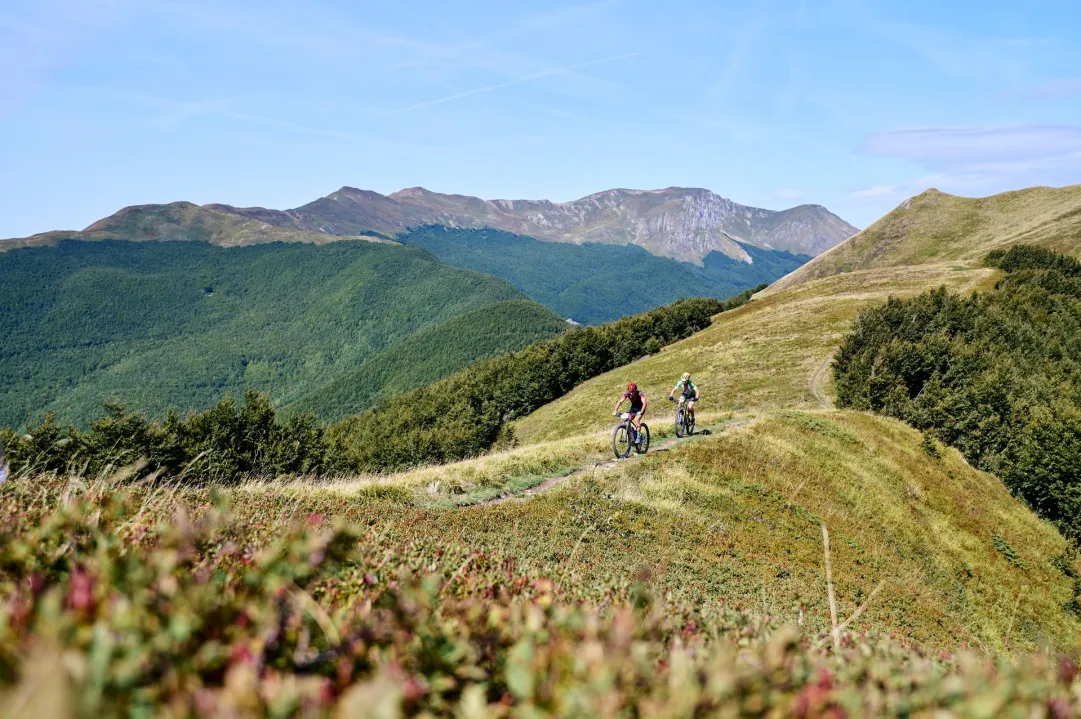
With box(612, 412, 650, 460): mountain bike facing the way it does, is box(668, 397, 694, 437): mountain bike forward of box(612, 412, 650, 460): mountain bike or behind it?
behind

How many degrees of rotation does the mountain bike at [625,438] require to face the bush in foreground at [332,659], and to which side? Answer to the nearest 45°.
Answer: approximately 45° to its left

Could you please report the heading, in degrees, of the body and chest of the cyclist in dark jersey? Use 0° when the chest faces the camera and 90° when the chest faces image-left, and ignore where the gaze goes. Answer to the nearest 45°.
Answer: approximately 45°

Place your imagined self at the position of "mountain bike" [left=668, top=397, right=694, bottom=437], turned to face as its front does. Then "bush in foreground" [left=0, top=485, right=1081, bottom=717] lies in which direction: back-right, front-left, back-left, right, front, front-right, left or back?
front-left

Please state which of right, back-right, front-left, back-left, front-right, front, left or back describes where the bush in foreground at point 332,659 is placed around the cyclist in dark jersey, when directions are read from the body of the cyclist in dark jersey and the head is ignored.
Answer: front-left

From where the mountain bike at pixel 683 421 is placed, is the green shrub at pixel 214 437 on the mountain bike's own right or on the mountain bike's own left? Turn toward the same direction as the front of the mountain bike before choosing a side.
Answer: on the mountain bike's own right

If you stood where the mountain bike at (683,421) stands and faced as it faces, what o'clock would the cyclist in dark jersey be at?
The cyclist in dark jersey is roughly at 11 o'clock from the mountain bike.

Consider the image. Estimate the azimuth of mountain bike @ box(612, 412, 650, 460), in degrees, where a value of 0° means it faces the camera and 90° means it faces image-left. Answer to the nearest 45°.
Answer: approximately 45°
